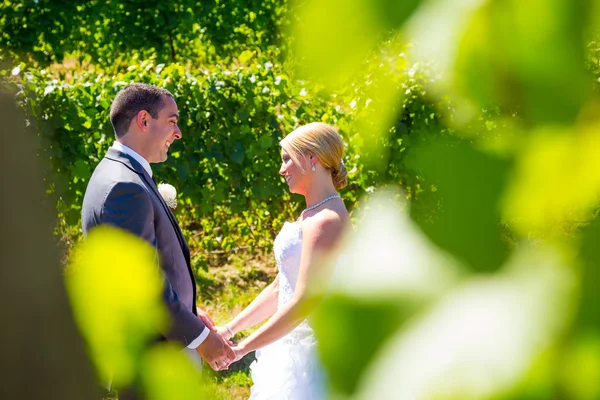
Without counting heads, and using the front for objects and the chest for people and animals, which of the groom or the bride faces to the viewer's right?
the groom

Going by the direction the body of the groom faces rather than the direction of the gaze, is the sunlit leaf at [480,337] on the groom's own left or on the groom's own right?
on the groom's own right

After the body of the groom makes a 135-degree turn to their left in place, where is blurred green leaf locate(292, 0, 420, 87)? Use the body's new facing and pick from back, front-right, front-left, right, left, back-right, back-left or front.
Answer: back-left

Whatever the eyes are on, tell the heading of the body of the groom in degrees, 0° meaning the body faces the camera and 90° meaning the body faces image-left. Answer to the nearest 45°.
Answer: approximately 270°

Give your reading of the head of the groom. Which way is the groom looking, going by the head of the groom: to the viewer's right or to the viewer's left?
to the viewer's right

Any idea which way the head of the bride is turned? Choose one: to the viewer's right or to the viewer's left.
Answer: to the viewer's left

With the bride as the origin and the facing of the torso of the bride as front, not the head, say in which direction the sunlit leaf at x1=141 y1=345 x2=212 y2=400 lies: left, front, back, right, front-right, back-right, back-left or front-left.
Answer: left

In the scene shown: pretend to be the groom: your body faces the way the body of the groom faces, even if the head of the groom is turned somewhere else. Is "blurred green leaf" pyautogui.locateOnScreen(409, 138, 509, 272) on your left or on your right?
on your right

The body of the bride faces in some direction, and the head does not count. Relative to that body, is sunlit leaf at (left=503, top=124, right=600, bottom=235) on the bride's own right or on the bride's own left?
on the bride's own left

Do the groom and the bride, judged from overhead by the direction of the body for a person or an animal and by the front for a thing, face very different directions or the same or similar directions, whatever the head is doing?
very different directions

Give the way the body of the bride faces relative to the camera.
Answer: to the viewer's left

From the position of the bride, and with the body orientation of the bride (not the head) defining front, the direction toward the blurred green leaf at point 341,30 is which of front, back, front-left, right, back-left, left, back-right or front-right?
left

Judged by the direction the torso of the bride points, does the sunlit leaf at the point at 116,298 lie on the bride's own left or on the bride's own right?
on the bride's own left
